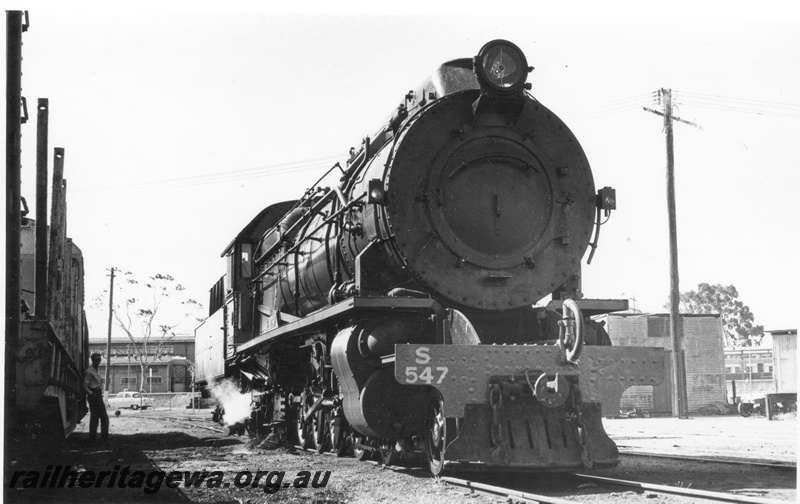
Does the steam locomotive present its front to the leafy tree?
no

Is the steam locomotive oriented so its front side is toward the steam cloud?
no

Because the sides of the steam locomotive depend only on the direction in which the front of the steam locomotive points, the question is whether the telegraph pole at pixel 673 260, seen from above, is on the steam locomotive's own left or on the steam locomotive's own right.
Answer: on the steam locomotive's own left

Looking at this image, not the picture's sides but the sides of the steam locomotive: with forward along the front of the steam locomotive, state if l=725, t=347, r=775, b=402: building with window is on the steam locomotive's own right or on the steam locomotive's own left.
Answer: on the steam locomotive's own left

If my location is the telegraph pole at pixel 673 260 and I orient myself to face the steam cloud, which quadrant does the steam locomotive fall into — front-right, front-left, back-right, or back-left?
front-left

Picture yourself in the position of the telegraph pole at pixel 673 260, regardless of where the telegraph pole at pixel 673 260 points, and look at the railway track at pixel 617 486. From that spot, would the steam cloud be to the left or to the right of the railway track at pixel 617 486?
right

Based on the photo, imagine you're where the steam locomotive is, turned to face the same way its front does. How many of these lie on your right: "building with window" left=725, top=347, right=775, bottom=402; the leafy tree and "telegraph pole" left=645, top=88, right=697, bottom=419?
0

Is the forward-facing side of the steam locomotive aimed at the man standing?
no

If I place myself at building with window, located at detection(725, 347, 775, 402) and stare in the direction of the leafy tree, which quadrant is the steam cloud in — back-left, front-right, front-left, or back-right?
back-left
